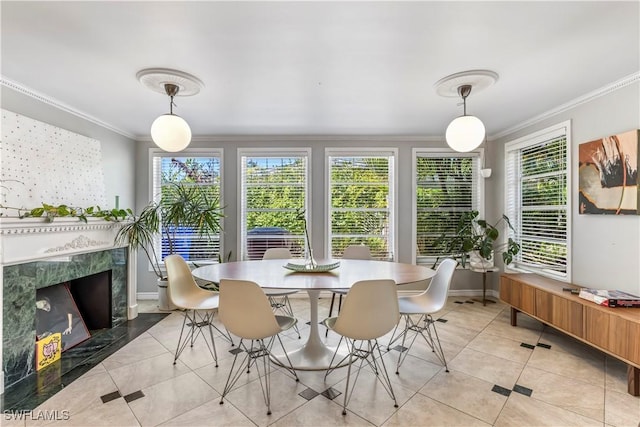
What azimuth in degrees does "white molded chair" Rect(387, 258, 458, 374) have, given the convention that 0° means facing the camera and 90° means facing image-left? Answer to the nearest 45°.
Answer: approximately 90°

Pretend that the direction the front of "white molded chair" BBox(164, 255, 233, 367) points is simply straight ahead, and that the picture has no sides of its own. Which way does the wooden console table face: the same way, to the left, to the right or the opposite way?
the opposite way

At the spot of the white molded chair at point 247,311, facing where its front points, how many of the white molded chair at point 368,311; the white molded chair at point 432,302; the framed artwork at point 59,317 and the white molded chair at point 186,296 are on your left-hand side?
2

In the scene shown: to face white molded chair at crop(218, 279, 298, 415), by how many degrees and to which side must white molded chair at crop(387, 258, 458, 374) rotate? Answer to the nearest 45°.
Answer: approximately 45° to its left

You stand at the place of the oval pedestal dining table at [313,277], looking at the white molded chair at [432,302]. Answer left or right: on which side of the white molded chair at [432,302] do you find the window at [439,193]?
left

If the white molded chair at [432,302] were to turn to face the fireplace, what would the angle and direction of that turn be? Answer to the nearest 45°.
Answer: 0° — it already faces it

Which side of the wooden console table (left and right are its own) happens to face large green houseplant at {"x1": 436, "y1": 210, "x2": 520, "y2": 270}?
right

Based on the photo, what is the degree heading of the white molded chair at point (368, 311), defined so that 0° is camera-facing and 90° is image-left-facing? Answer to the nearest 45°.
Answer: approximately 135°

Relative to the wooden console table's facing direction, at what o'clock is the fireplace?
The fireplace is roughly at 12 o'clock from the wooden console table.

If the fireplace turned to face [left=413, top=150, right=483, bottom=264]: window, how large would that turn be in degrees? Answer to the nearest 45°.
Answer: approximately 45° to its left

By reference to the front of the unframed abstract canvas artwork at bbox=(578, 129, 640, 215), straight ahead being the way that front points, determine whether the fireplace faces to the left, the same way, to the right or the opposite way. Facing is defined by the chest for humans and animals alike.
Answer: the opposite way

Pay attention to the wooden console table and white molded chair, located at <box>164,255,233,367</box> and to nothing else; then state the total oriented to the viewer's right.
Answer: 1

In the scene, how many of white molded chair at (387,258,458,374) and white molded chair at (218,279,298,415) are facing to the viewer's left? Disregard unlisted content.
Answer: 1

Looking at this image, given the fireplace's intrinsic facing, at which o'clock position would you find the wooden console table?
The wooden console table is roughly at 12 o'clock from the fireplace.

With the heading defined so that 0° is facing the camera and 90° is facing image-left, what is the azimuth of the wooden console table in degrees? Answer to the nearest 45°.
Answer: approximately 45°

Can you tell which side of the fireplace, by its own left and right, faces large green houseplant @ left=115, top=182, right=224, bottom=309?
left

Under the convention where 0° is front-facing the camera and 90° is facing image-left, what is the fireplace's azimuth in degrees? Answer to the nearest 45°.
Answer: approximately 315°

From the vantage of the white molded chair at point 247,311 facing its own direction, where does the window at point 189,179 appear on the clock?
The window is roughly at 10 o'clock from the white molded chair.

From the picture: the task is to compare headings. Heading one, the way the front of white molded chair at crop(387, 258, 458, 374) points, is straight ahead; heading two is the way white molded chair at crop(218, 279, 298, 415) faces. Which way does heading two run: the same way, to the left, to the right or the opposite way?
to the right
